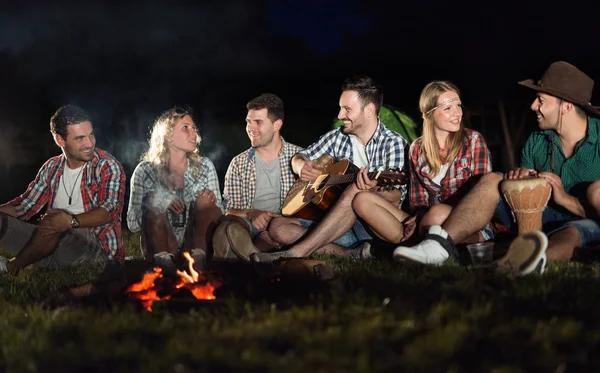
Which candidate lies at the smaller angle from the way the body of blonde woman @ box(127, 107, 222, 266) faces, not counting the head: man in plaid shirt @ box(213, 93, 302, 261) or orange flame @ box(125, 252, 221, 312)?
the orange flame

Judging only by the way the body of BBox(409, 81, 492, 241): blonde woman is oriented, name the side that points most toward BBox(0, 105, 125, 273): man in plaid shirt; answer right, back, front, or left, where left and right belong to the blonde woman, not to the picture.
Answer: right

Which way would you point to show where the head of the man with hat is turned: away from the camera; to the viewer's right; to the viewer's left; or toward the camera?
to the viewer's left

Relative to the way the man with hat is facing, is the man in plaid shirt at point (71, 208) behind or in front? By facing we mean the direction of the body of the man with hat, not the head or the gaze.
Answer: in front

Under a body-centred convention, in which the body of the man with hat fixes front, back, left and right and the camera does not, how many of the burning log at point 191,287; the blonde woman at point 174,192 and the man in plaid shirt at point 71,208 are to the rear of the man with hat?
0

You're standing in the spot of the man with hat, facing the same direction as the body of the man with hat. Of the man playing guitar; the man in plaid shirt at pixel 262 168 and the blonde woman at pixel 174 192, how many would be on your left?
0

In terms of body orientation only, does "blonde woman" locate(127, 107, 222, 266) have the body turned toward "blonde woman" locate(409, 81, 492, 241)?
no

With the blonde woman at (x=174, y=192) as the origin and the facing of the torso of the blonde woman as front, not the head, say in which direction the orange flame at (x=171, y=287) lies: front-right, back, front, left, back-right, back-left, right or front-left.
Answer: front

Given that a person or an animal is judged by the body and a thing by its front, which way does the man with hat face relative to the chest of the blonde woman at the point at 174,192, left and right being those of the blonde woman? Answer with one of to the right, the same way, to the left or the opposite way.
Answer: to the right

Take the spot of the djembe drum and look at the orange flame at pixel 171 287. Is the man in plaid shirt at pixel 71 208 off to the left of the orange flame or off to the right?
right

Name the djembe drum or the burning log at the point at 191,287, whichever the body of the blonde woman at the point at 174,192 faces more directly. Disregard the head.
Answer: the burning log

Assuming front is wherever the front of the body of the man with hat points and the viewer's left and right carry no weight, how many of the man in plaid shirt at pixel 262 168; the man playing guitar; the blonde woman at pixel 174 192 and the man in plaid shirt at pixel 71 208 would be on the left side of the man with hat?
0

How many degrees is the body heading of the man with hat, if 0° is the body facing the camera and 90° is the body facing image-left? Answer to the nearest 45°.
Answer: approximately 45°

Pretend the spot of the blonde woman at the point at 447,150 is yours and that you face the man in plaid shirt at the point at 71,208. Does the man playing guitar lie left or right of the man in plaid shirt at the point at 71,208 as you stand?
right

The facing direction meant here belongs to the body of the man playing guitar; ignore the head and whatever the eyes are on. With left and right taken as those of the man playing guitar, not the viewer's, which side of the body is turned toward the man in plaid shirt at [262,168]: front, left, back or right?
right

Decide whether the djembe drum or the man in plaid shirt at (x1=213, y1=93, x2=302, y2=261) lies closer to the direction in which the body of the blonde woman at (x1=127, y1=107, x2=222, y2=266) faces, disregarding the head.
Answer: the djembe drum

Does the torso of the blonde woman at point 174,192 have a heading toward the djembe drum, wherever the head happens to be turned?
no

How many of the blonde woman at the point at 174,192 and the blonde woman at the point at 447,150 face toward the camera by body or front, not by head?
2

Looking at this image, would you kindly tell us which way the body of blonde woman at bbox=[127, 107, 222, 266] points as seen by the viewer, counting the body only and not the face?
toward the camera
